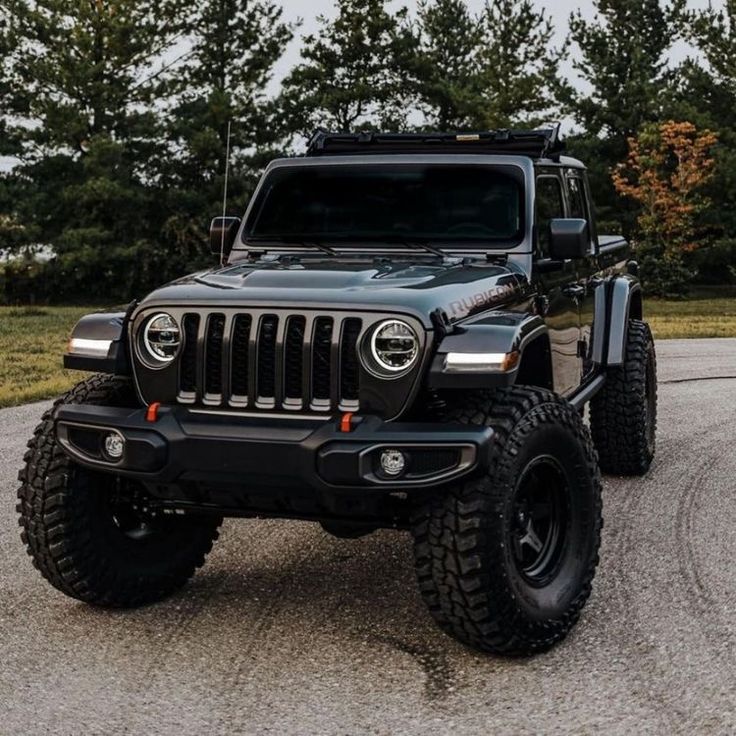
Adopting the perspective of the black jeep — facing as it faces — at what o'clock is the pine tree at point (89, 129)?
The pine tree is roughly at 4 o'clock from the black jeep.

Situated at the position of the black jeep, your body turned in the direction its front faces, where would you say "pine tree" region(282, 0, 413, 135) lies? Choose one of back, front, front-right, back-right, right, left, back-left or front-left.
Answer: back-right

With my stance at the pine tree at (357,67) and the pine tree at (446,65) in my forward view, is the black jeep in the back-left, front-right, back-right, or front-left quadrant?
back-right

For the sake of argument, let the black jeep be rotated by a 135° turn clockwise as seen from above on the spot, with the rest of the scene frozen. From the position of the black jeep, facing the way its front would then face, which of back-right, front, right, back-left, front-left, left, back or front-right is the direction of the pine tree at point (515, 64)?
front

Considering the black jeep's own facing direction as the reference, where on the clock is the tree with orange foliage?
The tree with orange foliage is roughly at 5 o'clock from the black jeep.

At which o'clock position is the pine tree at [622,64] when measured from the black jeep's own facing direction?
The pine tree is roughly at 5 o'clock from the black jeep.

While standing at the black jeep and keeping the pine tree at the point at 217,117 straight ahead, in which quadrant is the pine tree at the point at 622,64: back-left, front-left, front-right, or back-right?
front-right

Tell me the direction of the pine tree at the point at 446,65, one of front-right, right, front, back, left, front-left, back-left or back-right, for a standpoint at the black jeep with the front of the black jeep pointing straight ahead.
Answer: back-right

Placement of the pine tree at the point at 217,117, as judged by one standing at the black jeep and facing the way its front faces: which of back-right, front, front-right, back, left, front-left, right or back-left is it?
back-right

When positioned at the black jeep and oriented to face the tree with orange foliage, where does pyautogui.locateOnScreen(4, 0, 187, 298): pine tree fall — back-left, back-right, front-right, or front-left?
front-left
